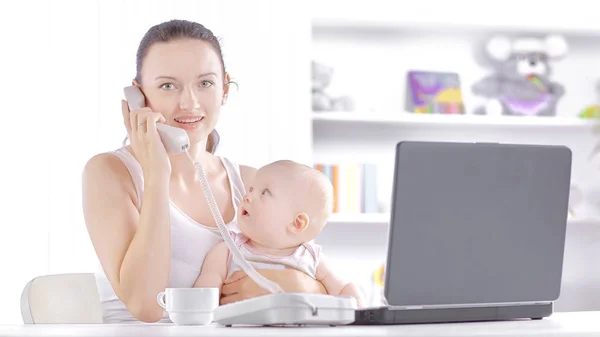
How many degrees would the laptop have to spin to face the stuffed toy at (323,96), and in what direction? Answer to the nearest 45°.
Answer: approximately 45° to its right

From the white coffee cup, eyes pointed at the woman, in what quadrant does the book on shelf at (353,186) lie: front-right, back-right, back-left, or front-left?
front-right

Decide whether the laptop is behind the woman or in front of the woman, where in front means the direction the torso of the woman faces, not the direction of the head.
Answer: in front

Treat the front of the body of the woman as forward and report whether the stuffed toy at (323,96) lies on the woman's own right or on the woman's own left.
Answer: on the woman's own left

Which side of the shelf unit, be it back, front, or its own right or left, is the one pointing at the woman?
front

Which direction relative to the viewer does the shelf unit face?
toward the camera

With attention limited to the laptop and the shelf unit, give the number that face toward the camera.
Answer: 1

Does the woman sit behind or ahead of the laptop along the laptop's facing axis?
ahead

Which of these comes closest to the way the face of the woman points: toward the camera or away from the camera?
toward the camera

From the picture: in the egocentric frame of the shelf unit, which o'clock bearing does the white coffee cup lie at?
The white coffee cup is roughly at 12 o'clock from the shelf unit.

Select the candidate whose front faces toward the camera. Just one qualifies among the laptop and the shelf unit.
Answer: the shelf unit

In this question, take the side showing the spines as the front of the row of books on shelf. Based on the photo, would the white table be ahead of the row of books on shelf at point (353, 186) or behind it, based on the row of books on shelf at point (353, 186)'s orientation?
ahead

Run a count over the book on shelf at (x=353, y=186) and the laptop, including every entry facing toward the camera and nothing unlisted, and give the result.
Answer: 1
